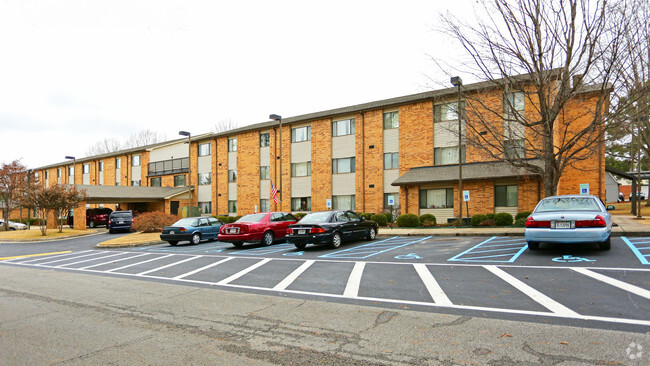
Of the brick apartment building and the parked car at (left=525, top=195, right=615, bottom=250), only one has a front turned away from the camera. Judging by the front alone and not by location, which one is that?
the parked car

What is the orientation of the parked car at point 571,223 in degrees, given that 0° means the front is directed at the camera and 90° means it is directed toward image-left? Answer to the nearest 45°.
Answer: approximately 180°

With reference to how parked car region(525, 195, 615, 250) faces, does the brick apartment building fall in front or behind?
in front

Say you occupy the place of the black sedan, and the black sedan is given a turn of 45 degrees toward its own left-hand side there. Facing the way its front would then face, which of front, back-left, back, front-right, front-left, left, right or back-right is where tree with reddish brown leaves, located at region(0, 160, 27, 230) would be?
front-left

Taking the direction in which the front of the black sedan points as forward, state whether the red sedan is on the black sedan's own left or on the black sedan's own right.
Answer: on the black sedan's own left

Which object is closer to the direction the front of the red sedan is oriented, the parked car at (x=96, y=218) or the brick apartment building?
the brick apartment building

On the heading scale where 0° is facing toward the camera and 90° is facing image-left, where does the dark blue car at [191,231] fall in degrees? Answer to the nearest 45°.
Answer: approximately 225°

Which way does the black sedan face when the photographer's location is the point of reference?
facing away from the viewer and to the right of the viewer

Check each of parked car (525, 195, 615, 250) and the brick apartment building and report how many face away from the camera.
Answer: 1

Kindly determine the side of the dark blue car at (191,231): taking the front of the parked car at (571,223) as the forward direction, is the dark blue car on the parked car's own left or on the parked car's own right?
on the parked car's own left

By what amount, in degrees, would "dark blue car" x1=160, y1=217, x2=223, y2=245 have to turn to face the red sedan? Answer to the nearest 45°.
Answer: approximately 90° to its right
